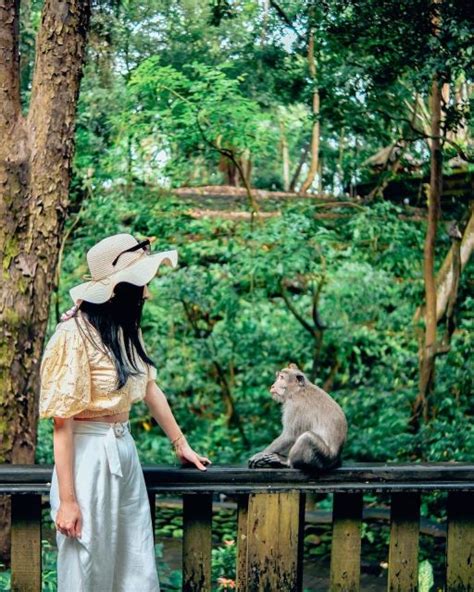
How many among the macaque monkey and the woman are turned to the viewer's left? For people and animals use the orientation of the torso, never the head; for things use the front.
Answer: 1

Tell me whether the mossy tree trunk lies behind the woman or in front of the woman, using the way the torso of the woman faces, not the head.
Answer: behind

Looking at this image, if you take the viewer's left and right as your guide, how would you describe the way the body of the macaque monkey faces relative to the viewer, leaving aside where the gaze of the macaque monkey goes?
facing to the left of the viewer

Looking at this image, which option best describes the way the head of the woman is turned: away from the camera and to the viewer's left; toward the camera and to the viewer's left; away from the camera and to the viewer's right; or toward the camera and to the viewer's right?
away from the camera and to the viewer's right
